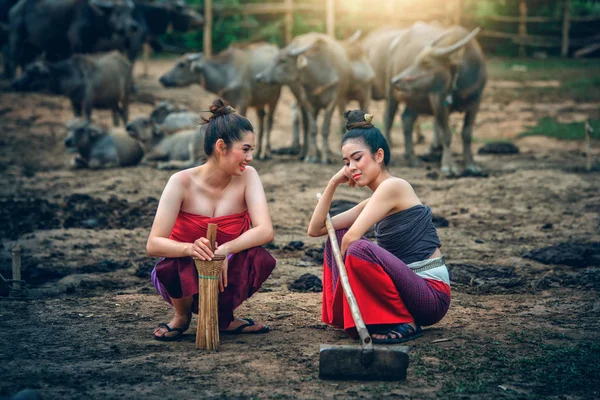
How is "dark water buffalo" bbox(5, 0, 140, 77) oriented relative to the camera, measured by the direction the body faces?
to the viewer's right

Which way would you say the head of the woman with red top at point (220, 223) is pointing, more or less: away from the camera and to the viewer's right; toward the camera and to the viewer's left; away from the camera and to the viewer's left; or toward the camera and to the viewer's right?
toward the camera and to the viewer's right

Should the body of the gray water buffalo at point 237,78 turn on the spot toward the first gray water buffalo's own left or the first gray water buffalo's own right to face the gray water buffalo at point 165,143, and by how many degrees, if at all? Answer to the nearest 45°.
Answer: approximately 45° to the first gray water buffalo's own left

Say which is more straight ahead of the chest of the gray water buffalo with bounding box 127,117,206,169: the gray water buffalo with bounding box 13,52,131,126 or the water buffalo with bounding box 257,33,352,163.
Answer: the gray water buffalo

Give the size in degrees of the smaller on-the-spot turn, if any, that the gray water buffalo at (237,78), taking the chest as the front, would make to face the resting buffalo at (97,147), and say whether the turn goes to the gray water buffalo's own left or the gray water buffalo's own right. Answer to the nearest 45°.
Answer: approximately 45° to the gray water buffalo's own left

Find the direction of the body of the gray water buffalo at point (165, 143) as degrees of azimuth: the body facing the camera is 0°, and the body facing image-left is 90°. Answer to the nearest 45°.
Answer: approximately 90°

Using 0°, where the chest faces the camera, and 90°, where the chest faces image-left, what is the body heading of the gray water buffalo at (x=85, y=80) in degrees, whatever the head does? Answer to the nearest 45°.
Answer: approximately 90°

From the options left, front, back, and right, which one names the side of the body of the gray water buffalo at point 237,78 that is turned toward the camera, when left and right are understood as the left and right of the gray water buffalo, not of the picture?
left

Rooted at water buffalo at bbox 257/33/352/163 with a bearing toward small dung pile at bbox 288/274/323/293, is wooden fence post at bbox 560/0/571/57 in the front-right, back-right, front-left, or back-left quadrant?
back-left

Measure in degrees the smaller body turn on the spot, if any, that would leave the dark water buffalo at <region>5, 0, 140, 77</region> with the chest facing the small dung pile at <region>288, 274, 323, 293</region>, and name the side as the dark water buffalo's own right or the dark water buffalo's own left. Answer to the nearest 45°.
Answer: approximately 90° to the dark water buffalo's own right

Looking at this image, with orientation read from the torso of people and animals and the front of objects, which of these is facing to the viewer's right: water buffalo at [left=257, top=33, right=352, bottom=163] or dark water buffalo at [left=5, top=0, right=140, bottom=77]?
the dark water buffalo

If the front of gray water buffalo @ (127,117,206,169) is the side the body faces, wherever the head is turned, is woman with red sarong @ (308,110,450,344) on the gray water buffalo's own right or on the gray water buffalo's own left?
on the gray water buffalo's own left
